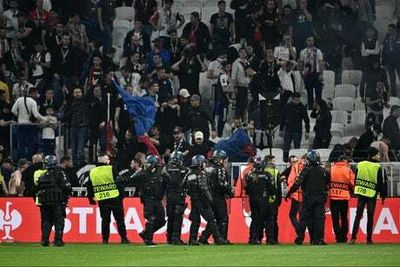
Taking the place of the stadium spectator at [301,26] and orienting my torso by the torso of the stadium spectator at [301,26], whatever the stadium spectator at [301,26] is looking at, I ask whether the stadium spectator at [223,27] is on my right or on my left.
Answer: on my right

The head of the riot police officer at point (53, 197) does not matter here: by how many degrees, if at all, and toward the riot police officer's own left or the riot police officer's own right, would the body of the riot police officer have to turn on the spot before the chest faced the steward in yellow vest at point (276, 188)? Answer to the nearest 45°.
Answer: approximately 90° to the riot police officer's own right

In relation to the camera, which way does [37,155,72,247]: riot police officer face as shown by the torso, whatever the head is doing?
away from the camera

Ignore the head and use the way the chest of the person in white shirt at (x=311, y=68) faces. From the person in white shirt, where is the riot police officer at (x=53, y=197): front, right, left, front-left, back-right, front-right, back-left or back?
front-right
